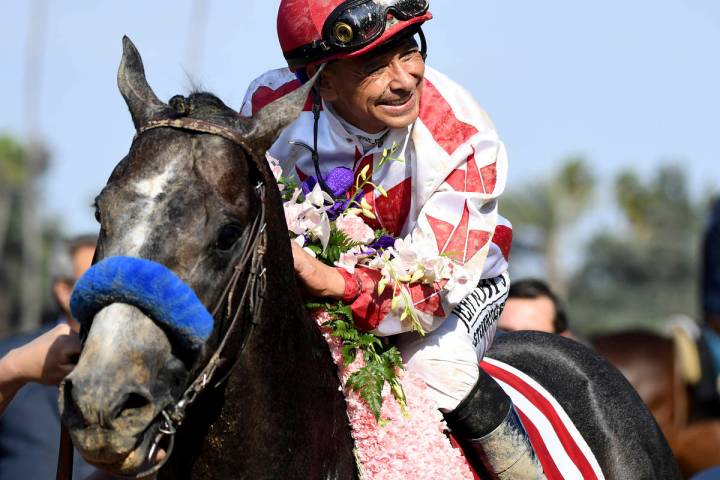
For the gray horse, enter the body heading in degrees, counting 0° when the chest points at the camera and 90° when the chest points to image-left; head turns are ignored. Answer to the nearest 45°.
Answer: approximately 45°
